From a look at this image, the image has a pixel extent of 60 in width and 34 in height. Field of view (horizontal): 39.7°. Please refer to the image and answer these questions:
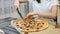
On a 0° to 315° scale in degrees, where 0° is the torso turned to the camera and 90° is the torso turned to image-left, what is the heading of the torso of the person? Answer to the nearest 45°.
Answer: approximately 45°
